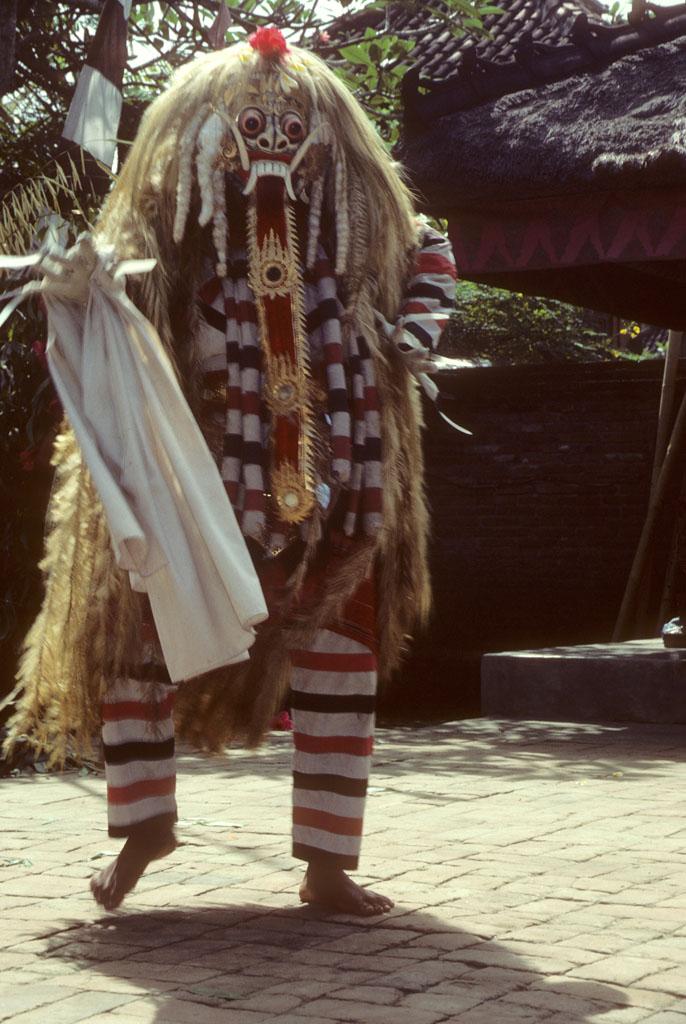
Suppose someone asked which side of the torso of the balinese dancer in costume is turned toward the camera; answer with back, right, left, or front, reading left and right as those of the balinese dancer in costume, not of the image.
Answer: front

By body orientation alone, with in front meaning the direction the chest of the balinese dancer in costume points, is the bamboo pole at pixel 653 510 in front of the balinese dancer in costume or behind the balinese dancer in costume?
behind

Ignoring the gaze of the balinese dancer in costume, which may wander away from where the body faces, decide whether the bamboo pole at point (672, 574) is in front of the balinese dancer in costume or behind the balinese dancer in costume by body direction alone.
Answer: behind

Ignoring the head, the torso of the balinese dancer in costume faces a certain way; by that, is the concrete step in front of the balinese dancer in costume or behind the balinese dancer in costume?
behind
